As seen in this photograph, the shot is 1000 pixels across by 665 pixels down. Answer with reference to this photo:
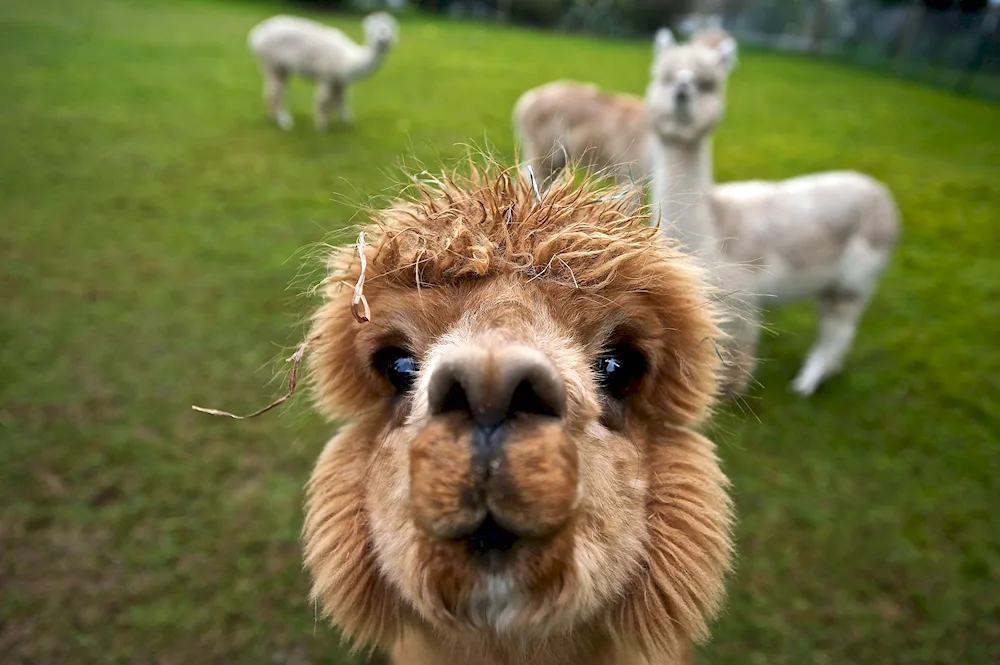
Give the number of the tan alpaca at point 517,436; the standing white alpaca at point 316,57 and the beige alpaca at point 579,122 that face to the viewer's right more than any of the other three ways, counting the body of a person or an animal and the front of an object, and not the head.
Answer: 2

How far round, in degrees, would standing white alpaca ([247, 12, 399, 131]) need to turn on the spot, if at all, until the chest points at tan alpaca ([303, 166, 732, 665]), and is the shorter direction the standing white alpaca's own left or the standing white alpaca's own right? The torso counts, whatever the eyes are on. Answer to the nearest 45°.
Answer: approximately 90° to the standing white alpaca's own right

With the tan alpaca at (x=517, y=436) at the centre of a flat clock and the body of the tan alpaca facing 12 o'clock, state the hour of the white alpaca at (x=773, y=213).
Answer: The white alpaca is roughly at 7 o'clock from the tan alpaca.

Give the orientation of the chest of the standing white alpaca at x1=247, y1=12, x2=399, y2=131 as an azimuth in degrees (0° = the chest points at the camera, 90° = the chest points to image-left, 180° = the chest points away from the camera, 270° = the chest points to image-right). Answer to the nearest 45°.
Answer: approximately 270°

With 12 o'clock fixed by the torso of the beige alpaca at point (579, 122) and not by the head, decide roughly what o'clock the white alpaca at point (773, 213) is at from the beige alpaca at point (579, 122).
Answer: the white alpaca at point (773, 213) is roughly at 2 o'clock from the beige alpaca at point (579, 122).

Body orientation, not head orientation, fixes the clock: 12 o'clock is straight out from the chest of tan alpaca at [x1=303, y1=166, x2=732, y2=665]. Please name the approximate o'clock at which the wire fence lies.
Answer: The wire fence is roughly at 7 o'clock from the tan alpaca.

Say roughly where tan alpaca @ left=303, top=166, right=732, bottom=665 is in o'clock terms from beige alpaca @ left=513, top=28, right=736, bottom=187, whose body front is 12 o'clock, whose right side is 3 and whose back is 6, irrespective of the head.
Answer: The tan alpaca is roughly at 3 o'clock from the beige alpaca.

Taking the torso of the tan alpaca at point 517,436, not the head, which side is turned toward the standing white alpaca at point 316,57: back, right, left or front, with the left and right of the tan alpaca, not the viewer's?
back

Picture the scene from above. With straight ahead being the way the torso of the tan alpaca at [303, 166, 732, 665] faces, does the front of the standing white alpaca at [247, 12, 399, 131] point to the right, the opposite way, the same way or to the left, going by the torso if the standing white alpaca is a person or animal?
to the left

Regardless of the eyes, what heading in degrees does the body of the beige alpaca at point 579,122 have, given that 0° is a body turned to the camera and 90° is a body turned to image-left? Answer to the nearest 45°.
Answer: approximately 270°
